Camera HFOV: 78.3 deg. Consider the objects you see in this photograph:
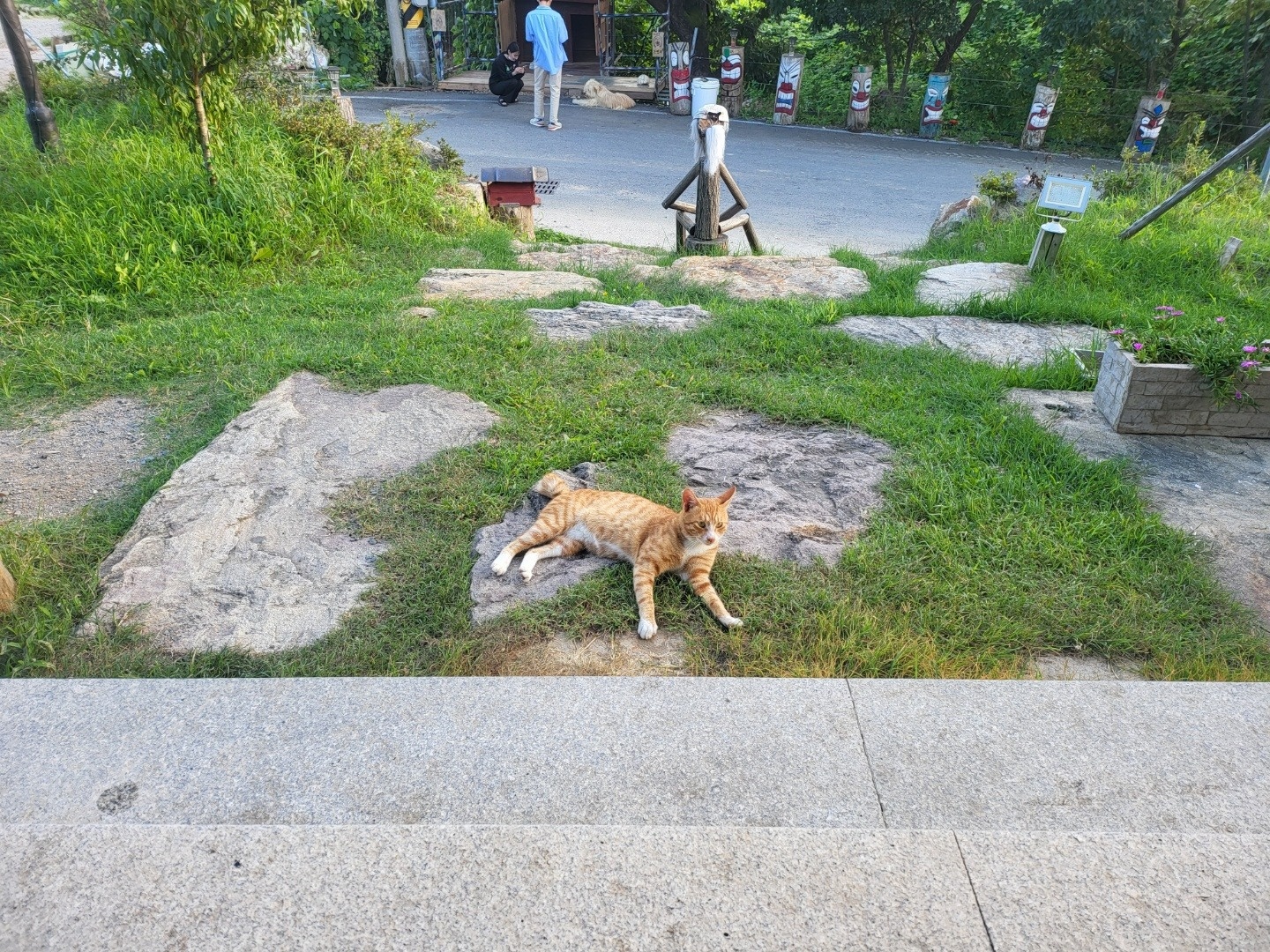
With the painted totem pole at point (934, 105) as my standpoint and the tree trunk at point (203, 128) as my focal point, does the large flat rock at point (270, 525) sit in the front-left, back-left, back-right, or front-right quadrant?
front-left

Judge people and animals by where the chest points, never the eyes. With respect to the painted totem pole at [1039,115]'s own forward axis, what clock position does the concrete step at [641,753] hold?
The concrete step is roughly at 12 o'clock from the painted totem pole.

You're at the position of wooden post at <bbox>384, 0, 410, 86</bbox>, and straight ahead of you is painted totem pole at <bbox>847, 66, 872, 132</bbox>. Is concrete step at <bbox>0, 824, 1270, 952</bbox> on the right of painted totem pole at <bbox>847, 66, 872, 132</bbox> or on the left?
right

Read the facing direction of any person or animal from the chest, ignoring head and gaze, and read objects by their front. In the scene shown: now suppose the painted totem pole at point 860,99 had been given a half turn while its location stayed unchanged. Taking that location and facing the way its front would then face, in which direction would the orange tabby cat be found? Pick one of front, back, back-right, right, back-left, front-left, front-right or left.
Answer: back

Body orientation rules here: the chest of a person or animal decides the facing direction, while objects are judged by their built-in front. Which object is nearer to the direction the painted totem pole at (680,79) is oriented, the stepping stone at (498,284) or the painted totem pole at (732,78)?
the stepping stone

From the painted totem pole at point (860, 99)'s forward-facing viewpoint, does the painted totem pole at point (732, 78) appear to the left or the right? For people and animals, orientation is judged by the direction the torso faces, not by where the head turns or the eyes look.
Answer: on its right

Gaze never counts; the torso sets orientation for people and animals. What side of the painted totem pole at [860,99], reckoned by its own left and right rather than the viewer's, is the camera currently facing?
front

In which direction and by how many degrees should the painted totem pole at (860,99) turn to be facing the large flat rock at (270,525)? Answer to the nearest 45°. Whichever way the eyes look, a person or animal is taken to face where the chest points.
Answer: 0° — it already faces it

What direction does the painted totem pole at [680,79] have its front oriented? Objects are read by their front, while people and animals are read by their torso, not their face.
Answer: toward the camera

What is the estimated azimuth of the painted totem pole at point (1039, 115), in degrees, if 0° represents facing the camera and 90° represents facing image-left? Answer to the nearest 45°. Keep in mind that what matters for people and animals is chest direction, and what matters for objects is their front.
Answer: approximately 0°

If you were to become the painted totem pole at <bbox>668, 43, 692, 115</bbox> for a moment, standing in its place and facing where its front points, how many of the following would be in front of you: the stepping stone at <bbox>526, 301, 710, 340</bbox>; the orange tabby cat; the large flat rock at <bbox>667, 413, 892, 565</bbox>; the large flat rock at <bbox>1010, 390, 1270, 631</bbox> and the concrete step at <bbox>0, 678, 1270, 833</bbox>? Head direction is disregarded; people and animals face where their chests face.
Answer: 5

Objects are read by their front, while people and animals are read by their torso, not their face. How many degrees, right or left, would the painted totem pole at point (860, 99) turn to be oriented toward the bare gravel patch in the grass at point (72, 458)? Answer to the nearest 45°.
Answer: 0° — it already faces it

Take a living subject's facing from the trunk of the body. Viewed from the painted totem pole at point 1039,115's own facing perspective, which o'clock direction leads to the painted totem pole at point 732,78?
the painted totem pole at point 732,78 is roughly at 3 o'clock from the painted totem pole at point 1039,115.

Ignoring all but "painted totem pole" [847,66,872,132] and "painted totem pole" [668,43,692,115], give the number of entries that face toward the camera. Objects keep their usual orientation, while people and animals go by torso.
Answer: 2

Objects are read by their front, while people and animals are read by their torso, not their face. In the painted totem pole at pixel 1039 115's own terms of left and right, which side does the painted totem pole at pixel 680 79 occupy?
on its right

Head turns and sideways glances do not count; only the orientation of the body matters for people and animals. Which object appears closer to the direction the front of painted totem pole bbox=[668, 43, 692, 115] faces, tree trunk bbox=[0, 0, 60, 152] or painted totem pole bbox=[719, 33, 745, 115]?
the tree trunk
